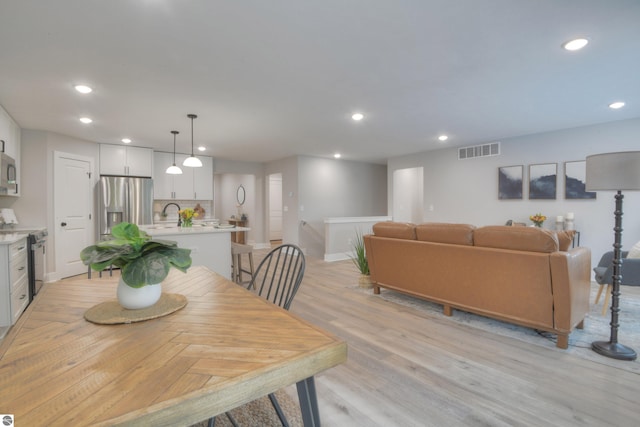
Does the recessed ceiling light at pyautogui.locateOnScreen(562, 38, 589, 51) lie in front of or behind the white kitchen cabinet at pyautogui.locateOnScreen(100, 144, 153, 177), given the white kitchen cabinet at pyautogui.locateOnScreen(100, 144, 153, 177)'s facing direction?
in front

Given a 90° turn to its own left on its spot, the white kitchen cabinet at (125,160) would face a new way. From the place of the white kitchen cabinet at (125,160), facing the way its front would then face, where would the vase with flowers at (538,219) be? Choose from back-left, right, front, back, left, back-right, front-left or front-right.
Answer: front-right

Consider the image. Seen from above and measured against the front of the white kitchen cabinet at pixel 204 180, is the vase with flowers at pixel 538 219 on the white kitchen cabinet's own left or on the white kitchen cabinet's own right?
on the white kitchen cabinet's own left

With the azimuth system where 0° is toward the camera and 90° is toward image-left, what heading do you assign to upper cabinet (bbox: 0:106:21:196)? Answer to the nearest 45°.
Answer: approximately 270°

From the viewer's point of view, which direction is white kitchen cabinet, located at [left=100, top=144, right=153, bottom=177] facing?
toward the camera

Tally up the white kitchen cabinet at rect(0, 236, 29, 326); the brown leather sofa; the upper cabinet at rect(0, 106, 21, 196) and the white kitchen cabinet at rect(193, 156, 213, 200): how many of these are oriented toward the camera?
1

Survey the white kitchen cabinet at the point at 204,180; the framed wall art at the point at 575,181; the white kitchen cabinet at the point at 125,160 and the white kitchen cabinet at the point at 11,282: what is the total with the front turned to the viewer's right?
1

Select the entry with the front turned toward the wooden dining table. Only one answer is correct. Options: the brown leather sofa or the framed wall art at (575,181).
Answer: the framed wall art

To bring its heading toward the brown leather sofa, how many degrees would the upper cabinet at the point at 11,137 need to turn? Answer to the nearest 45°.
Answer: approximately 45° to its right

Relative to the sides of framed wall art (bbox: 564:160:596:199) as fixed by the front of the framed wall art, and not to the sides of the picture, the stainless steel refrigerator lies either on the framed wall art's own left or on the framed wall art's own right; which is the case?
on the framed wall art's own right

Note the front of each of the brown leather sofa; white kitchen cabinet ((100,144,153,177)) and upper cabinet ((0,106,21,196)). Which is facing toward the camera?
the white kitchen cabinet

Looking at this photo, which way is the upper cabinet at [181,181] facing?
toward the camera

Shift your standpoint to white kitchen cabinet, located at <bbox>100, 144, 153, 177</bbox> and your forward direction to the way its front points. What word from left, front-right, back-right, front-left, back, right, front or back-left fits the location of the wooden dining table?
front

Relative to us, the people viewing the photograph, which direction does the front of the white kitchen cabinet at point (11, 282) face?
facing to the right of the viewer

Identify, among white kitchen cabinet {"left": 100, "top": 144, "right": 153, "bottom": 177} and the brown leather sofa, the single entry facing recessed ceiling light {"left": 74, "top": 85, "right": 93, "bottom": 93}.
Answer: the white kitchen cabinet

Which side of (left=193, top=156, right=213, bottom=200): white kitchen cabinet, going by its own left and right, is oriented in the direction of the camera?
front

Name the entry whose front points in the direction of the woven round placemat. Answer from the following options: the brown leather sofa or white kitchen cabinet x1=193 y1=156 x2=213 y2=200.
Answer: the white kitchen cabinet
